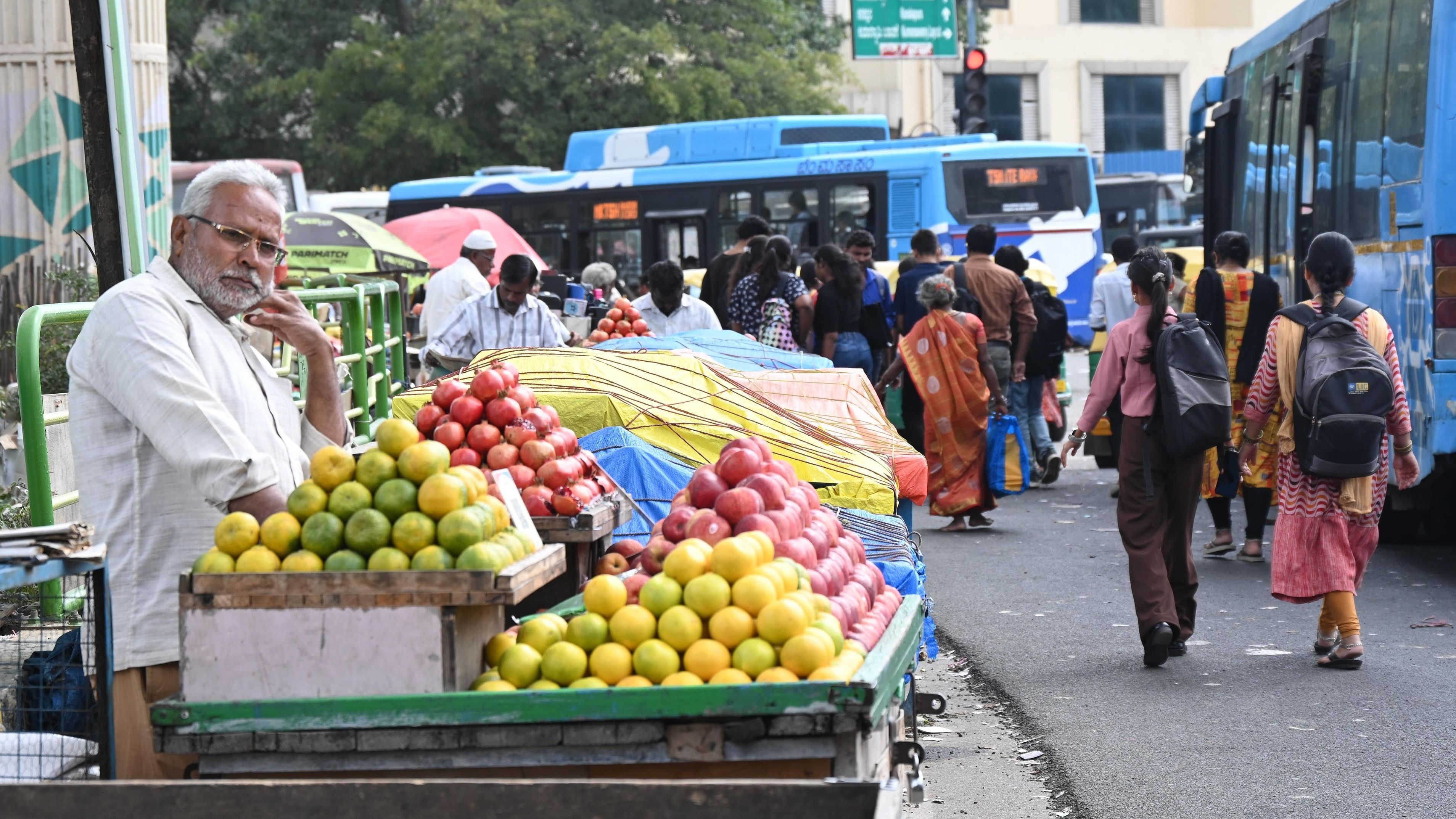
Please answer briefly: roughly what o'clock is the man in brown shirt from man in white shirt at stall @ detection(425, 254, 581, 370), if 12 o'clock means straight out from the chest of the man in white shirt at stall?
The man in brown shirt is roughly at 8 o'clock from the man in white shirt at stall.

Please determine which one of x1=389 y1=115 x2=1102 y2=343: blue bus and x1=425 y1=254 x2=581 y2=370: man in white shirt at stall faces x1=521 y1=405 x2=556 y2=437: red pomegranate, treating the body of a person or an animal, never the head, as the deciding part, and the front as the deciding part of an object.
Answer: the man in white shirt at stall

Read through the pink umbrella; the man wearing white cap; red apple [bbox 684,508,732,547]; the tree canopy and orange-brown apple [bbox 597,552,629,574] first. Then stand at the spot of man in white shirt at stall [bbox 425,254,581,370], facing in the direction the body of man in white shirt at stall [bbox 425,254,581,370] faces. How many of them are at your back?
3

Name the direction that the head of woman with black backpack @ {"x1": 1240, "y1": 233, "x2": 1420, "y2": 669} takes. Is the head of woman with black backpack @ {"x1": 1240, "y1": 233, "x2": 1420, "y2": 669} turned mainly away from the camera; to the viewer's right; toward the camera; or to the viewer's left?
away from the camera

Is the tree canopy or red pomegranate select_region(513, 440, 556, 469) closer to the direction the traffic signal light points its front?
the red pomegranate

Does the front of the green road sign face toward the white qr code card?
yes

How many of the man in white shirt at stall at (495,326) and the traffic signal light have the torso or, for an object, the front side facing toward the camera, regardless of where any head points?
2

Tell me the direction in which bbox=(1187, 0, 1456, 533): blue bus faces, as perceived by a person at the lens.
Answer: facing away from the viewer and to the left of the viewer

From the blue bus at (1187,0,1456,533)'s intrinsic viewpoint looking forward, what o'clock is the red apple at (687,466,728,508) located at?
The red apple is roughly at 8 o'clock from the blue bus.

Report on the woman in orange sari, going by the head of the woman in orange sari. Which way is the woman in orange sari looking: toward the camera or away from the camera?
away from the camera

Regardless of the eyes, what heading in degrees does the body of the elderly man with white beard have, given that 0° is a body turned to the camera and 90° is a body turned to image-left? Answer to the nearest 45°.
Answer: approximately 315°

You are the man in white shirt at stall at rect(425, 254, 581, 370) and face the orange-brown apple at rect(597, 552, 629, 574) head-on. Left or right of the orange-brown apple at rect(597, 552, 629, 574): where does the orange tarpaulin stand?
left

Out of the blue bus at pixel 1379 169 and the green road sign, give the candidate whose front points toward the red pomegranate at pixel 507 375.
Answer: the green road sign

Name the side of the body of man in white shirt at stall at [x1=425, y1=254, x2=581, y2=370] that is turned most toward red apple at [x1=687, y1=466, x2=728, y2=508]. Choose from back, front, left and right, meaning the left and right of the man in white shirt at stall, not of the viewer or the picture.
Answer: front
